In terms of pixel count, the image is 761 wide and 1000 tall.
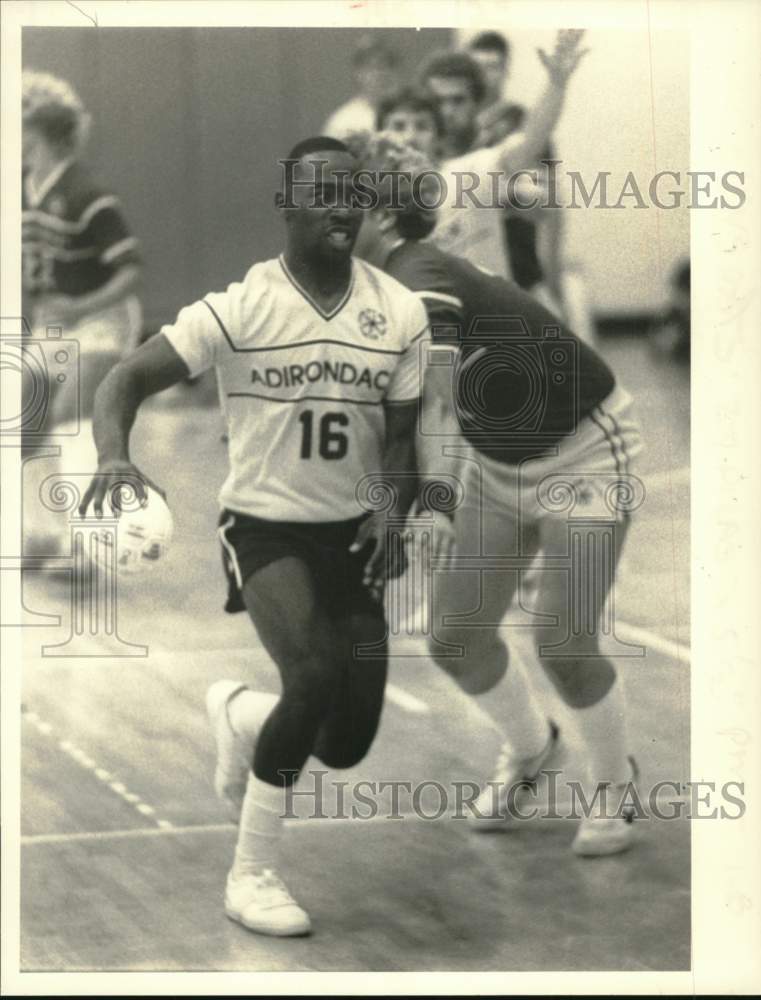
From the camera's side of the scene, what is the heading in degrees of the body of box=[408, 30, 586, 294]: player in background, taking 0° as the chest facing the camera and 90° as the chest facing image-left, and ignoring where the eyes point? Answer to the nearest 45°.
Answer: approximately 0°

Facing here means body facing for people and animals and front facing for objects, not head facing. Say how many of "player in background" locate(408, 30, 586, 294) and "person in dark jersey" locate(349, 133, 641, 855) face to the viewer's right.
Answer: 0

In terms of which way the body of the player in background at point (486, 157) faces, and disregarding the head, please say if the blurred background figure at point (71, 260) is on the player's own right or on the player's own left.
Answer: on the player's own right
